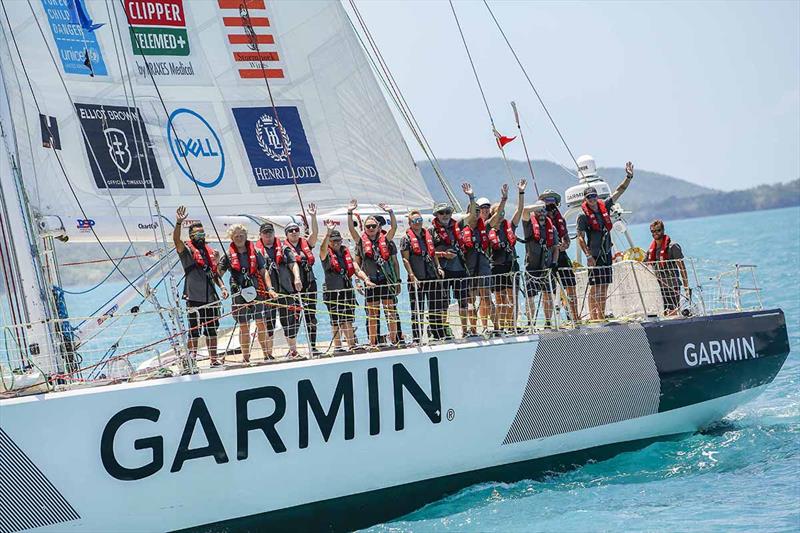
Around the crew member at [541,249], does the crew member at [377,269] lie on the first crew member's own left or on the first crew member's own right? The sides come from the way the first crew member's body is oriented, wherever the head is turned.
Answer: on the first crew member's own right

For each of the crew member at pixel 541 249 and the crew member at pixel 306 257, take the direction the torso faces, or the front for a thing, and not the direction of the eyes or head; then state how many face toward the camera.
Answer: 2

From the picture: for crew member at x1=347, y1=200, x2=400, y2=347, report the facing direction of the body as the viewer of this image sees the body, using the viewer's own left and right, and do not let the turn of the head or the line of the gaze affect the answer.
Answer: facing the viewer

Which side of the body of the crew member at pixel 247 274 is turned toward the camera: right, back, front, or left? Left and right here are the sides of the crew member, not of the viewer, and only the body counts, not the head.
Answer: front

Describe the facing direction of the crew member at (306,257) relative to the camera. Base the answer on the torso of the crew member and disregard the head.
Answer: toward the camera

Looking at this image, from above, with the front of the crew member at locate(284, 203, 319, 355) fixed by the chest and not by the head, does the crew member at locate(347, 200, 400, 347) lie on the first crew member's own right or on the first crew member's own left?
on the first crew member's own left

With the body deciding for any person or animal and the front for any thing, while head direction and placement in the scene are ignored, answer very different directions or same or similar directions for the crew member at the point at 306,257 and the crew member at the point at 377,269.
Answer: same or similar directions

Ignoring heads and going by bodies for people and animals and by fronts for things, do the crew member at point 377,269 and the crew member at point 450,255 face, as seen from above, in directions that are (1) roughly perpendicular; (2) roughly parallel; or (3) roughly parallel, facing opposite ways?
roughly parallel

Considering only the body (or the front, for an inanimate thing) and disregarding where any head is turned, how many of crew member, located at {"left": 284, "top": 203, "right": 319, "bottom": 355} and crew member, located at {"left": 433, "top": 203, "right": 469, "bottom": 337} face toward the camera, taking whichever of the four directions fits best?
2

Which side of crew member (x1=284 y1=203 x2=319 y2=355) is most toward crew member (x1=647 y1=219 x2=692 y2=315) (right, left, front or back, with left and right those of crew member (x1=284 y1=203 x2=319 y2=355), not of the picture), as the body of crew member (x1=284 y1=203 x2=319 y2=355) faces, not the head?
left

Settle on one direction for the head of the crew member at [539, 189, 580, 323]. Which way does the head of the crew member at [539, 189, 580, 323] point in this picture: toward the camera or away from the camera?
toward the camera

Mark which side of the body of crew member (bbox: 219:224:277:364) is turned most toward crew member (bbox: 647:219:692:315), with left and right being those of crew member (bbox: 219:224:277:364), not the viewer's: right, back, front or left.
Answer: left

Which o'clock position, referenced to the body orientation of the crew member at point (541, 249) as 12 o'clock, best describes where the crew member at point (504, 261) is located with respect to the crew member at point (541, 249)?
the crew member at point (504, 261) is roughly at 2 o'clock from the crew member at point (541, 249).
